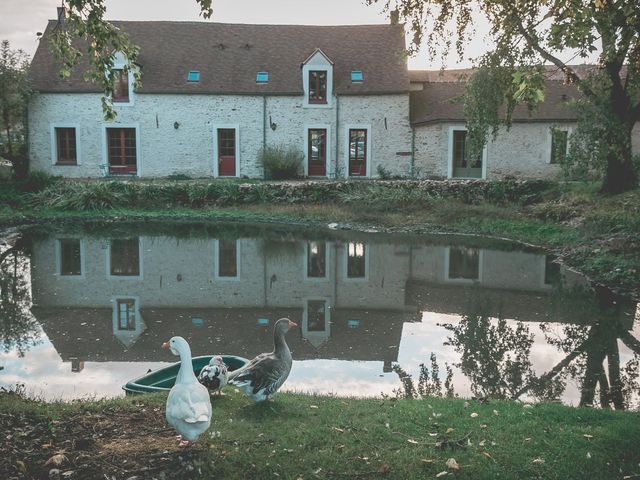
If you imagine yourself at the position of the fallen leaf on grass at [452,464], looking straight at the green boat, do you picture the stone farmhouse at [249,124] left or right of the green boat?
right

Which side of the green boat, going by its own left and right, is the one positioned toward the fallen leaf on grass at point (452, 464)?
left

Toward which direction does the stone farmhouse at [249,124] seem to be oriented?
toward the camera

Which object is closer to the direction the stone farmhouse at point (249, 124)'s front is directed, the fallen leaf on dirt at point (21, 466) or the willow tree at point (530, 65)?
the fallen leaf on dirt

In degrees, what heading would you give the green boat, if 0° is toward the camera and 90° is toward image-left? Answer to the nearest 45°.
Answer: approximately 45°

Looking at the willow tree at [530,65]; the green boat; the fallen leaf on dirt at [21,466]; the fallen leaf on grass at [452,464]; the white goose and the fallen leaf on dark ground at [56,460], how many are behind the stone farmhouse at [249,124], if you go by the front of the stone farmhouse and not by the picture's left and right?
0

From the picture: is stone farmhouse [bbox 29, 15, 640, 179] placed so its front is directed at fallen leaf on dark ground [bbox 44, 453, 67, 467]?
yes

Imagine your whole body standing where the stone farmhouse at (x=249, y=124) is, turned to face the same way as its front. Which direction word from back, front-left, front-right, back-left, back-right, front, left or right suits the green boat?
front

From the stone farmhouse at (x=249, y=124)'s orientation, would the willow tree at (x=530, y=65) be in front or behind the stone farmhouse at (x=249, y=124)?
in front

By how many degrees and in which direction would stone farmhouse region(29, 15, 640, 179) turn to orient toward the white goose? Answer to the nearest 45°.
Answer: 0° — it already faces it

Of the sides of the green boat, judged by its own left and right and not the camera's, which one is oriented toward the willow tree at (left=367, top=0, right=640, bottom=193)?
back

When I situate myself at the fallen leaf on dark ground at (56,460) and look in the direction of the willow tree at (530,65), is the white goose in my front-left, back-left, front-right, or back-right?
front-right

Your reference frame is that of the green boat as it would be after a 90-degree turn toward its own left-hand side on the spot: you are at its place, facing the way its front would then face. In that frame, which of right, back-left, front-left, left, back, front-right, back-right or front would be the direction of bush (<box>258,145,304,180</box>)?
back-left

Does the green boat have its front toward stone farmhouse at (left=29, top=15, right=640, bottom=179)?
no

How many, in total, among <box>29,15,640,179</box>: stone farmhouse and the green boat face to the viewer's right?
0
